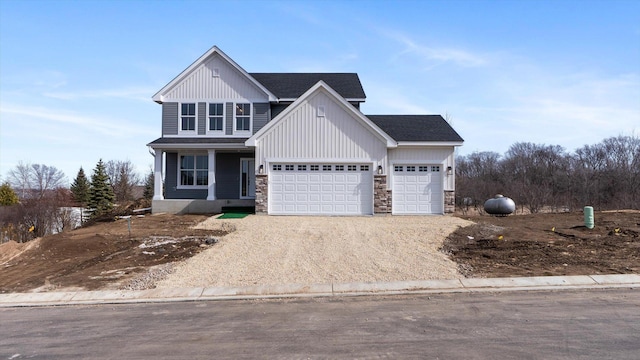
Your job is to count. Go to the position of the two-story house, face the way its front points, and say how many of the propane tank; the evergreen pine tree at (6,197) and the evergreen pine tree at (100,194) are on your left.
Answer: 1

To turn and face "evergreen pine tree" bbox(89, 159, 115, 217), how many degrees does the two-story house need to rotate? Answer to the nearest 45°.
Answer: approximately 135° to its right

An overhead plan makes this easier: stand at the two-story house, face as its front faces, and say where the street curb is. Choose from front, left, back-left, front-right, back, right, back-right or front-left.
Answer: front

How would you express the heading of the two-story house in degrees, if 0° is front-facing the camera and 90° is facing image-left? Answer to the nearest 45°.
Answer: approximately 0°

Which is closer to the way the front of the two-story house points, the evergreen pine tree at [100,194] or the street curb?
the street curb

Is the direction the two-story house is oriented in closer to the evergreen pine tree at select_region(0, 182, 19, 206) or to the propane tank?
the propane tank

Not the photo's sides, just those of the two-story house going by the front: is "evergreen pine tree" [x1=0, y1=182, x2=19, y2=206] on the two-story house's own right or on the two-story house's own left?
on the two-story house's own right

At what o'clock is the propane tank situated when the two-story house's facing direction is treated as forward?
The propane tank is roughly at 9 o'clock from the two-story house.

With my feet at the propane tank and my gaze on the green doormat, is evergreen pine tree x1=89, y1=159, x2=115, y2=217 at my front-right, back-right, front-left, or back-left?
front-right
